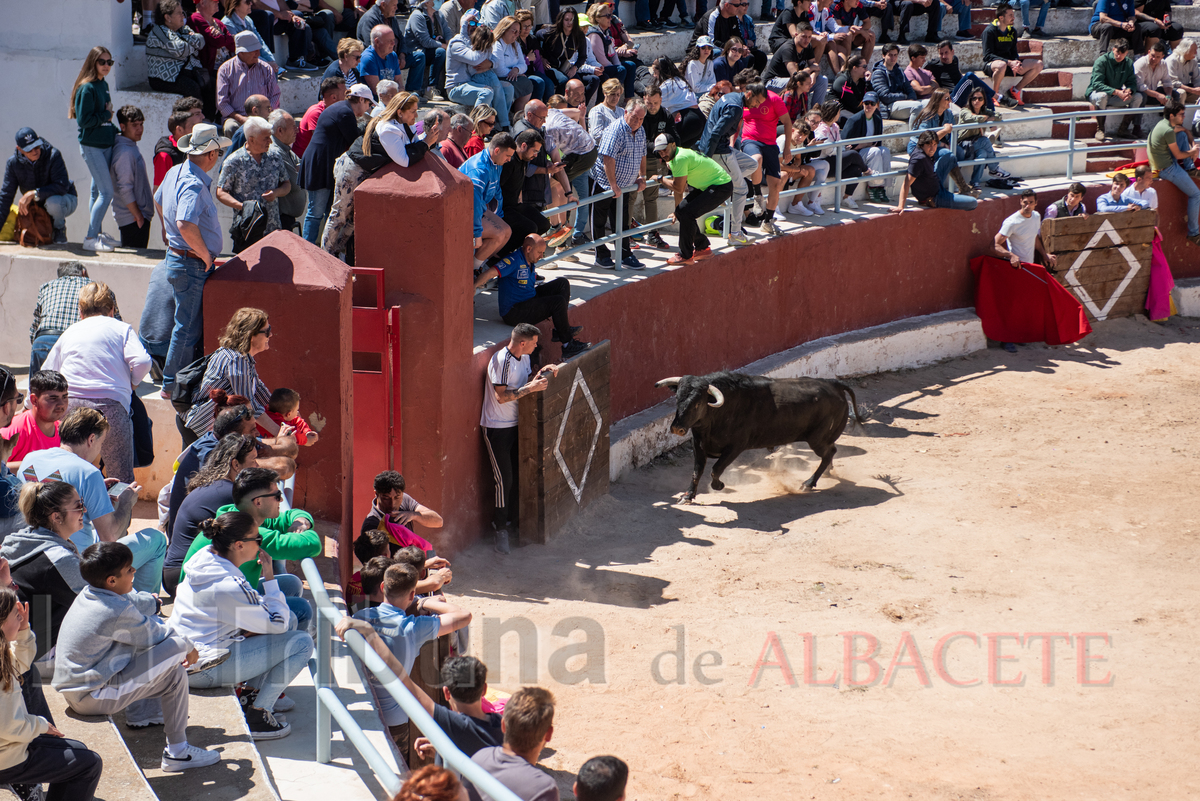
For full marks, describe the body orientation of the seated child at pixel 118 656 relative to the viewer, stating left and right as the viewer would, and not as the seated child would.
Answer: facing to the right of the viewer

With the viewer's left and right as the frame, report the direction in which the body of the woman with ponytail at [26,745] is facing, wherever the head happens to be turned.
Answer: facing to the right of the viewer

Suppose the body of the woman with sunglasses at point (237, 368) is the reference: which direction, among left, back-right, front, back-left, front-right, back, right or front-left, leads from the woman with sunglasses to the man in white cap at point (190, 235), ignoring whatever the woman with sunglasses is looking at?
left

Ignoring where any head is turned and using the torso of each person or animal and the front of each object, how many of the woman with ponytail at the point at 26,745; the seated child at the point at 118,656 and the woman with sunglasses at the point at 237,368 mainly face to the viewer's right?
3

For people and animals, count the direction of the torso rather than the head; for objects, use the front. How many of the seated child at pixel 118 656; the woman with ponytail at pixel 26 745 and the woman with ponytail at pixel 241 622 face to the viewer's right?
3

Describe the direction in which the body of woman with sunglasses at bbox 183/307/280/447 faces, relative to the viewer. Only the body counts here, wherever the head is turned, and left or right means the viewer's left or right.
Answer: facing to the right of the viewer

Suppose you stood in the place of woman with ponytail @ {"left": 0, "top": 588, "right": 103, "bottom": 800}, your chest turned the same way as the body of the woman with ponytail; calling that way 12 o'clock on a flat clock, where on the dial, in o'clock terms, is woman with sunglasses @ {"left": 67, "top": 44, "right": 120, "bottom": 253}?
The woman with sunglasses is roughly at 9 o'clock from the woman with ponytail.

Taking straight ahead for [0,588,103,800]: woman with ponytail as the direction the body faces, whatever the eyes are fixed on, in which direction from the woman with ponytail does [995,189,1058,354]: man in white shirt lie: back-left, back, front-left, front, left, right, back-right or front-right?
front-left

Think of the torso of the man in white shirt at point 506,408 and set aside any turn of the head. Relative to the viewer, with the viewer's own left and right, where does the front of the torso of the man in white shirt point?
facing to the right of the viewer

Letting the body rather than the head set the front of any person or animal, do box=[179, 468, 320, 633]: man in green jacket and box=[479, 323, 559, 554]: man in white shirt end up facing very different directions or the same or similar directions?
same or similar directions

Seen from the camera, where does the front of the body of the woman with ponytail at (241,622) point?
to the viewer's right

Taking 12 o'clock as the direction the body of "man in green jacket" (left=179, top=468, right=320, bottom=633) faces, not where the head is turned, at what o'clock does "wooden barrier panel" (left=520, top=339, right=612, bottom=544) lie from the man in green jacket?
The wooden barrier panel is roughly at 10 o'clock from the man in green jacket.

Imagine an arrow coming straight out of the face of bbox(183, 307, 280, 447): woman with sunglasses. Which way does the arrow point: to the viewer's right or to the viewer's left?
to the viewer's right
